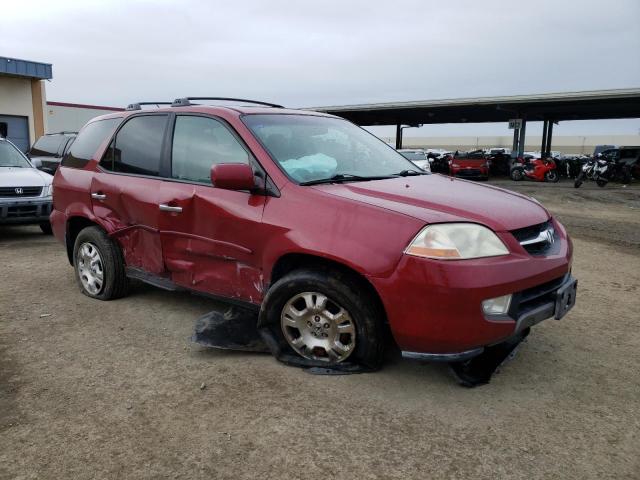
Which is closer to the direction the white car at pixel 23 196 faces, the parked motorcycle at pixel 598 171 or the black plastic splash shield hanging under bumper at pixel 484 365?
the black plastic splash shield hanging under bumper

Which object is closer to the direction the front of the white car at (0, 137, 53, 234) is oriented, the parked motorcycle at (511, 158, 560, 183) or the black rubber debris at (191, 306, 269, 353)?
the black rubber debris

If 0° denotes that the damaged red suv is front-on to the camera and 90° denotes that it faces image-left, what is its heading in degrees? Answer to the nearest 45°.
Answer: approximately 315°

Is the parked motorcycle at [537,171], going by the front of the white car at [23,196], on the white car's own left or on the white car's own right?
on the white car's own left

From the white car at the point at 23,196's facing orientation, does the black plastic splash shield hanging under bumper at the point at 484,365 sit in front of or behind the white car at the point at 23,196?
in front

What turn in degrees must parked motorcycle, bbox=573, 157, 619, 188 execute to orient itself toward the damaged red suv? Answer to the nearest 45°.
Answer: approximately 45° to its left

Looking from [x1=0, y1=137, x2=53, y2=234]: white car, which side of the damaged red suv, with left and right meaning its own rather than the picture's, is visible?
back

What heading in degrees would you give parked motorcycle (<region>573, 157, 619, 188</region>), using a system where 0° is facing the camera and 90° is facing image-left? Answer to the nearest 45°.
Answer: approximately 45°
